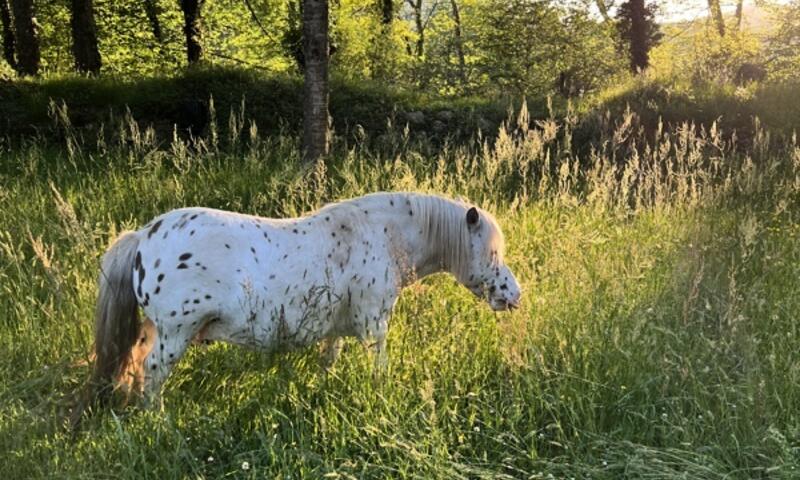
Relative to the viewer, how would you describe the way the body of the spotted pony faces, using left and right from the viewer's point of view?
facing to the right of the viewer
